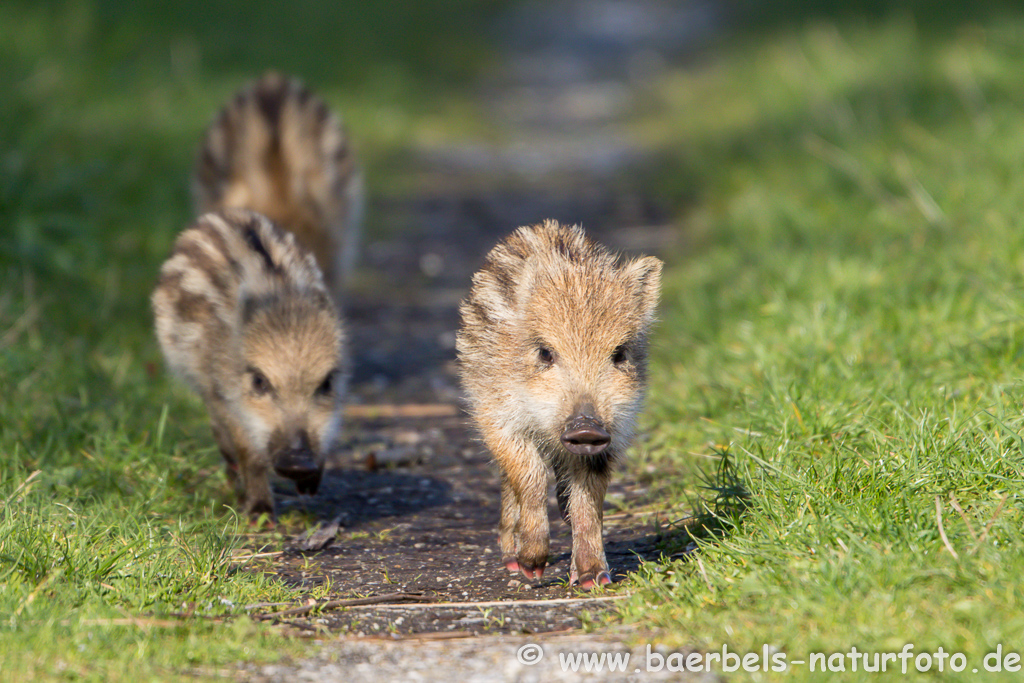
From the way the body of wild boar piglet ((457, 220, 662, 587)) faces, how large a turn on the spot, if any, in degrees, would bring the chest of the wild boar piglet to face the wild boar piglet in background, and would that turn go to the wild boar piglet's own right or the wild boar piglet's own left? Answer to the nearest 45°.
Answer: approximately 135° to the wild boar piglet's own right

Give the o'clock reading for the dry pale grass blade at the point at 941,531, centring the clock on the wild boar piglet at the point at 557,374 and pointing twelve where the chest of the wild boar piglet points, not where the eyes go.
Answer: The dry pale grass blade is roughly at 10 o'clock from the wild boar piglet.

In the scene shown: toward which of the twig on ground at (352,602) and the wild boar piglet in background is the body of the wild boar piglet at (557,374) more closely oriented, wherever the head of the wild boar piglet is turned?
the twig on ground

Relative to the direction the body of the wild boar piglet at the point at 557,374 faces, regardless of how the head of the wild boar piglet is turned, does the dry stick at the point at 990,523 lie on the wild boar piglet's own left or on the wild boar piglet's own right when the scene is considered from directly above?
on the wild boar piglet's own left

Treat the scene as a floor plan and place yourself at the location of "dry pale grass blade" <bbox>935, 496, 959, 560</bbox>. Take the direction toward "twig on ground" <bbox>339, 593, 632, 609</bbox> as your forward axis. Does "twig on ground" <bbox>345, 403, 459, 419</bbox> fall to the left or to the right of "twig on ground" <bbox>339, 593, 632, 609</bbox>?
right

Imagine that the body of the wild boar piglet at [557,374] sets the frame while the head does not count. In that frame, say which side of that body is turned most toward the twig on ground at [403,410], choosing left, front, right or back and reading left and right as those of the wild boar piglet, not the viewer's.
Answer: back

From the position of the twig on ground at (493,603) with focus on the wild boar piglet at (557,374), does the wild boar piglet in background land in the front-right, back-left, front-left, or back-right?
front-left

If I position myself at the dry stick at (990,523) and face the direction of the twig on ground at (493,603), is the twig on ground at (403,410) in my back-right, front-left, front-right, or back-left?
front-right

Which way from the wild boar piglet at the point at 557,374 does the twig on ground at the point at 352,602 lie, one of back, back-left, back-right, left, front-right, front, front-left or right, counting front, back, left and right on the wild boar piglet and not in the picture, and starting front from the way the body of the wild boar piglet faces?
front-right

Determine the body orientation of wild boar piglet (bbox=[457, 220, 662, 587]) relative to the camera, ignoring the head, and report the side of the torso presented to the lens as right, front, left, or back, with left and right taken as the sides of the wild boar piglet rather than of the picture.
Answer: front
